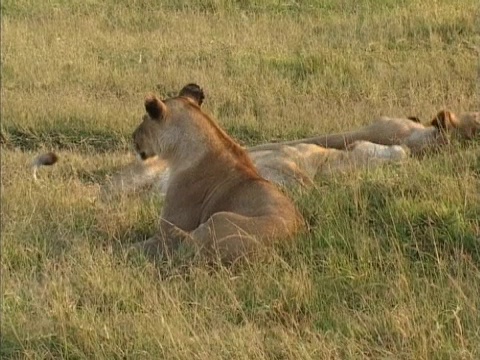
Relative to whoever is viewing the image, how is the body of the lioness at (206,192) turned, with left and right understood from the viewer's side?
facing away from the viewer and to the left of the viewer

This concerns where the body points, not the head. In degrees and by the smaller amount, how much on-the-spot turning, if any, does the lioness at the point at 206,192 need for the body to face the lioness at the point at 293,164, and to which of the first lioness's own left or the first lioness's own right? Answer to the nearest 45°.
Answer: approximately 90° to the first lioness's own right

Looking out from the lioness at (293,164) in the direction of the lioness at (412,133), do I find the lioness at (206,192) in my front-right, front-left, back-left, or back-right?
back-right

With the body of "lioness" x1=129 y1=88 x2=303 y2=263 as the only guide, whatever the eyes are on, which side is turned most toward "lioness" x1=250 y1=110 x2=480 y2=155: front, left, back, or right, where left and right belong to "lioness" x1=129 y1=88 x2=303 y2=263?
right
